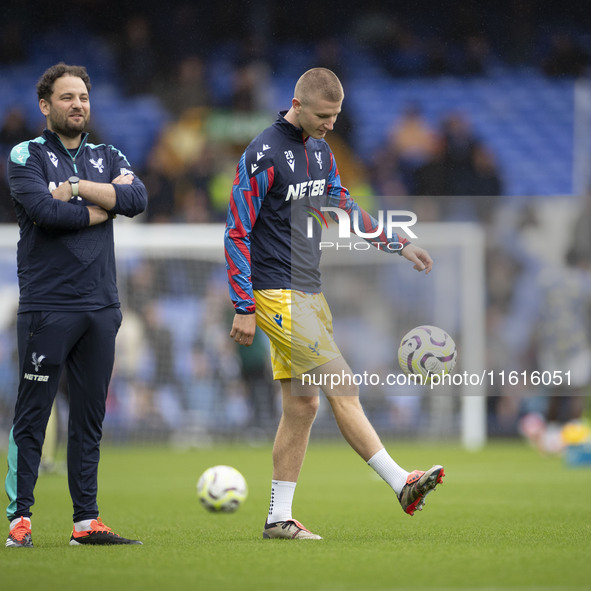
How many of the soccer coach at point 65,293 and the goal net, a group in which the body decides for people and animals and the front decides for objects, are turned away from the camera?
0

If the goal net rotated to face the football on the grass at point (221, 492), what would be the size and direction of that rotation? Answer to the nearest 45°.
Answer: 0° — it already faces it

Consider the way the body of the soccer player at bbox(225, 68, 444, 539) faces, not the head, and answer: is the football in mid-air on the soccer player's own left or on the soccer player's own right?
on the soccer player's own left

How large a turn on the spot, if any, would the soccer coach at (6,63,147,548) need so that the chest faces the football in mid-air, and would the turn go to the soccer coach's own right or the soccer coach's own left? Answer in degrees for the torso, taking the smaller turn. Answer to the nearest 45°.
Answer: approximately 45° to the soccer coach's own left

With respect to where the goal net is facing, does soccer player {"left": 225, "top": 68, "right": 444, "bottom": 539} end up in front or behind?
in front

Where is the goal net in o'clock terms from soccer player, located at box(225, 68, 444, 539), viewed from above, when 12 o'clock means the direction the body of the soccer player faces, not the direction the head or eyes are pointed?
The goal net is roughly at 7 o'clock from the soccer player.

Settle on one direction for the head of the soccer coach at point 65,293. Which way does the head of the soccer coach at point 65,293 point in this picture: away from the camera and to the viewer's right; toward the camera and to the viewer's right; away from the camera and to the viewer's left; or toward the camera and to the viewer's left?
toward the camera and to the viewer's right

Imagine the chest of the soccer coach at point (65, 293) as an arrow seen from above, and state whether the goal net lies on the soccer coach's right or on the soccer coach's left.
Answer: on the soccer coach's left

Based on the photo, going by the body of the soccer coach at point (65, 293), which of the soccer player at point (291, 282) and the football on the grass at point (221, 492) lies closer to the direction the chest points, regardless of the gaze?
the soccer player

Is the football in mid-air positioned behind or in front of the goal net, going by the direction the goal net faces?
in front

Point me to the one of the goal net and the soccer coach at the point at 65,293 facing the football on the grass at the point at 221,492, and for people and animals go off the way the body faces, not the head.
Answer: the goal net

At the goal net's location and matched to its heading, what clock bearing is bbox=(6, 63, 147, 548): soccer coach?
The soccer coach is roughly at 12 o'clock from the goal net.
